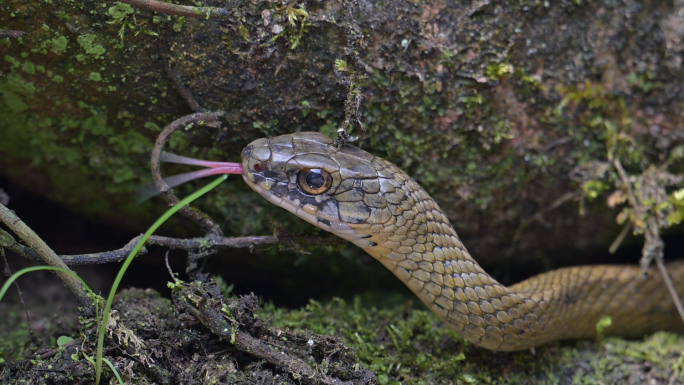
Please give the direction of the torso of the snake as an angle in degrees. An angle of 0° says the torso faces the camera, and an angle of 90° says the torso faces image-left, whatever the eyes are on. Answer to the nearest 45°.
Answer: approximately 90°

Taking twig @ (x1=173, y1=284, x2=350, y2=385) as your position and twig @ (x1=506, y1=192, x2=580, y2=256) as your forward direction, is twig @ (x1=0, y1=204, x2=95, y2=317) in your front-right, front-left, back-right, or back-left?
back-left

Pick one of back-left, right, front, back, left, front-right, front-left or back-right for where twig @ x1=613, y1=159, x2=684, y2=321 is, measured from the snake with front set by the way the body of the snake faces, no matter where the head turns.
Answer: back-right

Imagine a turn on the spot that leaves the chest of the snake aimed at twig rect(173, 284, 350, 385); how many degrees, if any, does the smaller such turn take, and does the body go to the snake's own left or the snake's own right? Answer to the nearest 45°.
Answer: approximately 45° to the snake's own left

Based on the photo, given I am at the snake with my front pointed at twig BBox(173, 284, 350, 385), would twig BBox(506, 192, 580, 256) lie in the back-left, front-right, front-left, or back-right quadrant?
back-right

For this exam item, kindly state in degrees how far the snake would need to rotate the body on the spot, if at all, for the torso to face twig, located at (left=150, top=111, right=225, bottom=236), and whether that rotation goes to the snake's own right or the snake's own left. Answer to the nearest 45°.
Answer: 0° — it already faces it

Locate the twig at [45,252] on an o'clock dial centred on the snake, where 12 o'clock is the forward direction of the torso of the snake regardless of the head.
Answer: The twig is roughly at 11 o'clock from the snake.
